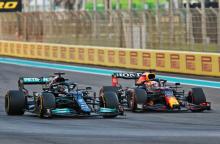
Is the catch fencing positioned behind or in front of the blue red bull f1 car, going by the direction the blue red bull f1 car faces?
behind
